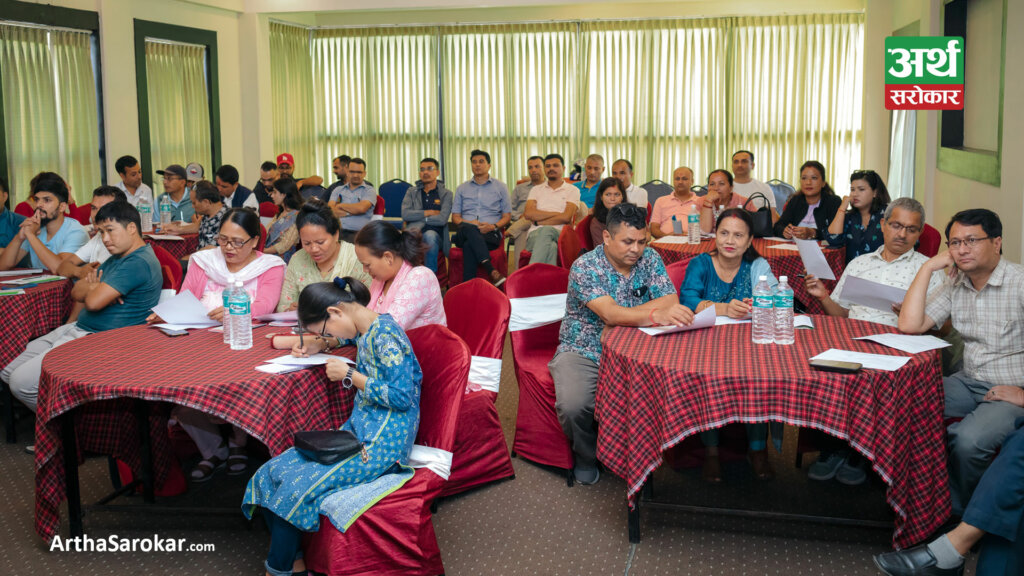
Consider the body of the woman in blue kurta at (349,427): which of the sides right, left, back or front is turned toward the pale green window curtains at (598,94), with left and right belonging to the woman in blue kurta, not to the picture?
right

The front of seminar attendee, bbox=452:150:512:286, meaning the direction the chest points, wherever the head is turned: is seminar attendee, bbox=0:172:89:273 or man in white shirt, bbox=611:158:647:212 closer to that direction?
the seminar attendee

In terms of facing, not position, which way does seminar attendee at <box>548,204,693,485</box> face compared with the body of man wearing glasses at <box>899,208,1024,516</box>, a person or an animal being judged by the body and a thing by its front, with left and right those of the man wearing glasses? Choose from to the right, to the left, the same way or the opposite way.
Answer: to the left

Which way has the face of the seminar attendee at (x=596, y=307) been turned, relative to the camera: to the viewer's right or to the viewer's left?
to the viewer's right

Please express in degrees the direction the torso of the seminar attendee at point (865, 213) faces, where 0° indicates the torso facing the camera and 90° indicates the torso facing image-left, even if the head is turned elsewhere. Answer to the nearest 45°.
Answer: approximately 45°

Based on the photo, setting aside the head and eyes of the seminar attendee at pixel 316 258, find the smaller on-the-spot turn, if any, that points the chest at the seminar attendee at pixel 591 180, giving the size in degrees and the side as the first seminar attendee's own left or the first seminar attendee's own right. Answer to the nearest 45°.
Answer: approximately 180°
